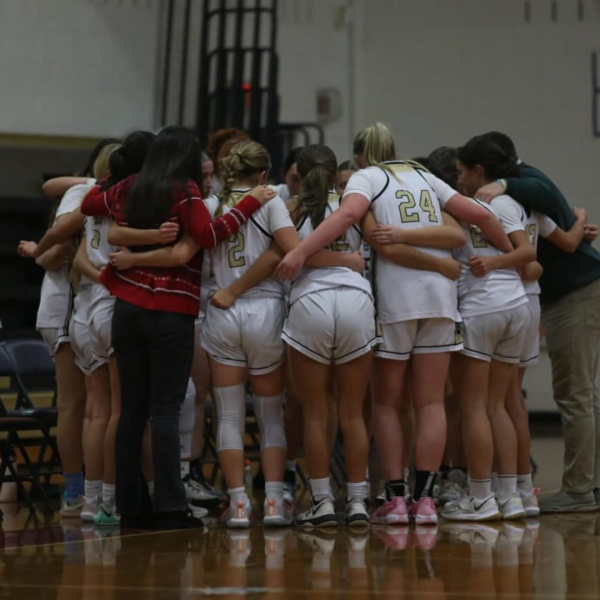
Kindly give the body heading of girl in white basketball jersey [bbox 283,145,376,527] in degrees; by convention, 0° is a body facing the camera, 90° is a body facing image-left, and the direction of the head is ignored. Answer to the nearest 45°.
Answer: approximately 180°

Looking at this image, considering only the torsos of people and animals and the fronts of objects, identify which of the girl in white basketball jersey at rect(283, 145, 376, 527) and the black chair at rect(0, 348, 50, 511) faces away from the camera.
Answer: the girl in white basketball jersey

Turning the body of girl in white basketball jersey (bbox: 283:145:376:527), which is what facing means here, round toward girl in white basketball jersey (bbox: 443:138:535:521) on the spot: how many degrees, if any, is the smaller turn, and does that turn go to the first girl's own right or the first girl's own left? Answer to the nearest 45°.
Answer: approximately 90° to the first girl's own right

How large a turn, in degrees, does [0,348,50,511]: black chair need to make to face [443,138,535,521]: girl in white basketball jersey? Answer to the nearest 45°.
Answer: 0° — it already faces them

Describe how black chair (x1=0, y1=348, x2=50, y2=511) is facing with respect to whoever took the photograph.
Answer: facing the viewer and to the right of the viewer

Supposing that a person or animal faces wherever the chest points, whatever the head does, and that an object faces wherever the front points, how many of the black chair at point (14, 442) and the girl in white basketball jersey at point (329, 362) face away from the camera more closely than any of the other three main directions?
1

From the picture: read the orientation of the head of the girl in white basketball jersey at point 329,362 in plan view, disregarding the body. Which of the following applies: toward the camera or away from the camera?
away from the camera

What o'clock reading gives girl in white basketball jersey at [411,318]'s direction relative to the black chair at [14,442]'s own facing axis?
The girl in white basketball jersey is roughly at 12 o'clock from the black chair.
